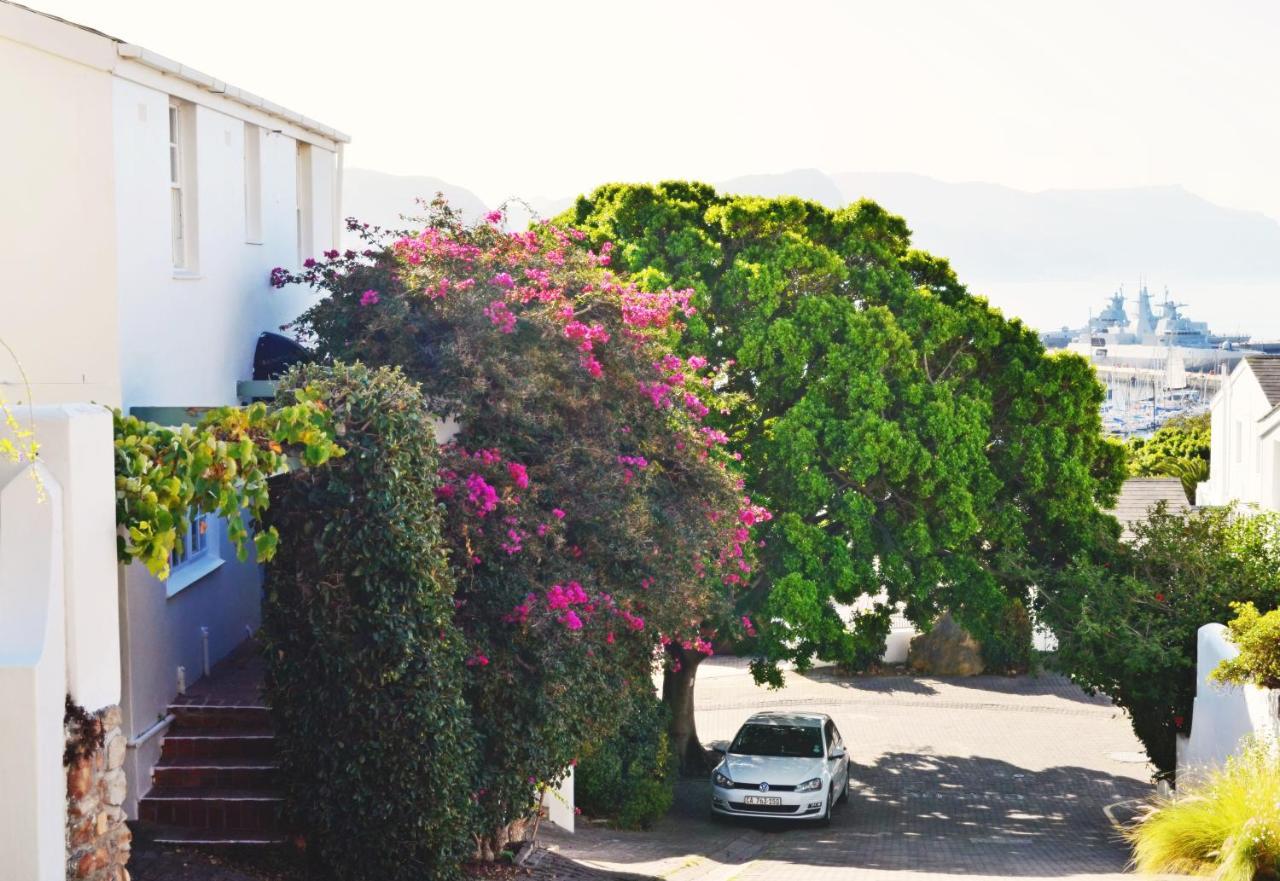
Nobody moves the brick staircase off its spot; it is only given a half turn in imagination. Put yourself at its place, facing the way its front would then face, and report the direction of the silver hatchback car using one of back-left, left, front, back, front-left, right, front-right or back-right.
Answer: front-right

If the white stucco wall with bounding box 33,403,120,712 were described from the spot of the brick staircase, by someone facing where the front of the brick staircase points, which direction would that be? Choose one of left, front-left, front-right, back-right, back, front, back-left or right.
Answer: front

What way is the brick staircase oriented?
toward the camera

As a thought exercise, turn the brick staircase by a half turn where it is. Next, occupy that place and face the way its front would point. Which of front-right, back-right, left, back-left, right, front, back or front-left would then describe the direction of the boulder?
front-right

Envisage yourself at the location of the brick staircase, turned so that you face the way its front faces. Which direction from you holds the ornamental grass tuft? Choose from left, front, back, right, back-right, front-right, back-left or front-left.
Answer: left

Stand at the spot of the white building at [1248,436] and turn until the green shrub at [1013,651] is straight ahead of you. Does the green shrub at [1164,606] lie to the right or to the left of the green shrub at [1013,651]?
left

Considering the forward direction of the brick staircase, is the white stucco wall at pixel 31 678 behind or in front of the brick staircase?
in front

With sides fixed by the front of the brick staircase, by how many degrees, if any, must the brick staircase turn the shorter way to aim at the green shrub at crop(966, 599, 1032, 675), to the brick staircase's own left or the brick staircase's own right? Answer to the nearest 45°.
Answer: approximately 135° to the brick staircase's own left

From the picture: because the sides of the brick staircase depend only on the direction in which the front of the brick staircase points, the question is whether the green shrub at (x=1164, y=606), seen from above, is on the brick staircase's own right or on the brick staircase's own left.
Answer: on the brick staircase's own left

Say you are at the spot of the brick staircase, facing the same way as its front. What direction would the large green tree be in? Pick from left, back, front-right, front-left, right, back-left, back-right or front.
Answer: back-left

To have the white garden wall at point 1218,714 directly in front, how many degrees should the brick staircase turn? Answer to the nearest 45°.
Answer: approximately 90° to its left

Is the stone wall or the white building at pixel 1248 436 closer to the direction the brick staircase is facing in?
the stone wall

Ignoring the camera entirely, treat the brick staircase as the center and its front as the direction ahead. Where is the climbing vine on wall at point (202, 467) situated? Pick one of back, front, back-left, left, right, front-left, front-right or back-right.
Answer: front

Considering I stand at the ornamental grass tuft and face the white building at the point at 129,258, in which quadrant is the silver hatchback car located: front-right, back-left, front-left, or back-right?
front-right

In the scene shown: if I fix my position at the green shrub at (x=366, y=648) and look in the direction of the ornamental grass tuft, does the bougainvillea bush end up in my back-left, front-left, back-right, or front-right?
front-left

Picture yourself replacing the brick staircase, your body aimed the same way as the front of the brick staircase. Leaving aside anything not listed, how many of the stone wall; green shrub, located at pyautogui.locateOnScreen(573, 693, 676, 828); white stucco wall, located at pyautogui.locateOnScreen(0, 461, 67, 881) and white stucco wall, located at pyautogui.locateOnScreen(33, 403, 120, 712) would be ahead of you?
3
